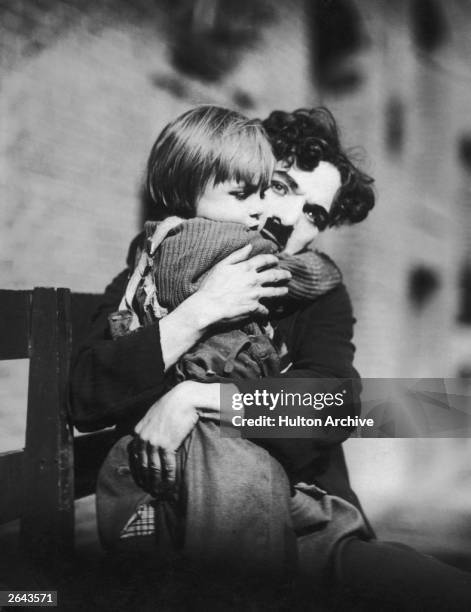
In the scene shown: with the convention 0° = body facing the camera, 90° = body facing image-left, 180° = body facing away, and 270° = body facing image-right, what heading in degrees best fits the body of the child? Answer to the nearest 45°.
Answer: approximately 270°
